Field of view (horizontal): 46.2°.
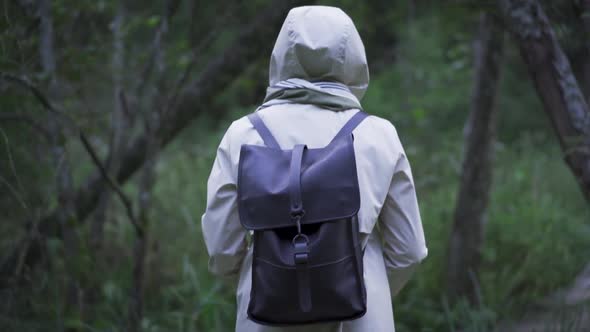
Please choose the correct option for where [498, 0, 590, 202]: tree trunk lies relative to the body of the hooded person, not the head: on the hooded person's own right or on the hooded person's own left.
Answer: on the hooded person's own right

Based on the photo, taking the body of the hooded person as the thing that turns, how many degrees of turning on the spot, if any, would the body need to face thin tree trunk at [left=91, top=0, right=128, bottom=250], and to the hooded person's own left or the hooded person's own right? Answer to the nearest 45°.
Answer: approximately 45° to the hooded person's own left

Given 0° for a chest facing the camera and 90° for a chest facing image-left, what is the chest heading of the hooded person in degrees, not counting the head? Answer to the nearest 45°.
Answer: approximately 180°

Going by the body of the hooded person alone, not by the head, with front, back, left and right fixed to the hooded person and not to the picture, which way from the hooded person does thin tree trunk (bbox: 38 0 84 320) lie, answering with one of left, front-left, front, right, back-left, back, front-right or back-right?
front-left

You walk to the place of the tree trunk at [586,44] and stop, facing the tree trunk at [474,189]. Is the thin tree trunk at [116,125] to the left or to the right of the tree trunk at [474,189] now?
left

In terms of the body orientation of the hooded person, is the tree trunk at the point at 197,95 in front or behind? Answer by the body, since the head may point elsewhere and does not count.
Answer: in front

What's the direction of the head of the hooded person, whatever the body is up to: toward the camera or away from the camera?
away from the camera

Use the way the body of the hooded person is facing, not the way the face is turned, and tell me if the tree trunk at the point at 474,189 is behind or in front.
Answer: in front

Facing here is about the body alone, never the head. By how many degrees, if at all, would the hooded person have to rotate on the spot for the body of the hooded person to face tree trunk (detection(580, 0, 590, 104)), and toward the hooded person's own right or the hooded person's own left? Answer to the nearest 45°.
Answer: approximately 45° to the hooded person's own right

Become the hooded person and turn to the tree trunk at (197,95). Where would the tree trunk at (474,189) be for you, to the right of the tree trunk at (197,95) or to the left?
right
